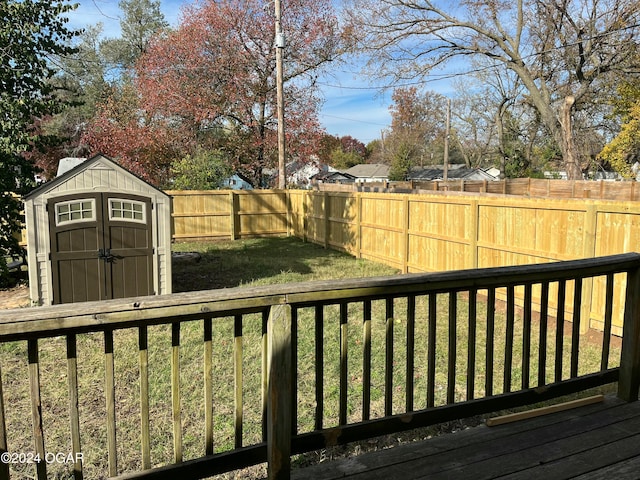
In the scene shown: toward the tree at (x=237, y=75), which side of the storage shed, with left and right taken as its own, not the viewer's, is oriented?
back

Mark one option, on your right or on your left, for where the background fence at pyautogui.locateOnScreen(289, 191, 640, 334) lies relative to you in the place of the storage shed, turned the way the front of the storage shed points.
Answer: on your left

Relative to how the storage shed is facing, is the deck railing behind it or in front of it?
in front

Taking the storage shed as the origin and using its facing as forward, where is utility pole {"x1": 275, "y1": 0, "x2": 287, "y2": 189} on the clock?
The utility pole is roughly at 7 o'clock from the storage shed.

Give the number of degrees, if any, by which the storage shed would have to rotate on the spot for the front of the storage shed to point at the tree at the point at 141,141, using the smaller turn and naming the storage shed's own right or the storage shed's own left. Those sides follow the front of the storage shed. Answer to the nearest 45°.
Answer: approximately 180°

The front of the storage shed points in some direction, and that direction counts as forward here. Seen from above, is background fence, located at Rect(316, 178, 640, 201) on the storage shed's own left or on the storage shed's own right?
on the storage shed's own left

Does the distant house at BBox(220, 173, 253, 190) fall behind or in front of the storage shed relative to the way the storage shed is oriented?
behind

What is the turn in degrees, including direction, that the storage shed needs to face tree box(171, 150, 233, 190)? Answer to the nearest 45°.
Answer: approximately 180°
